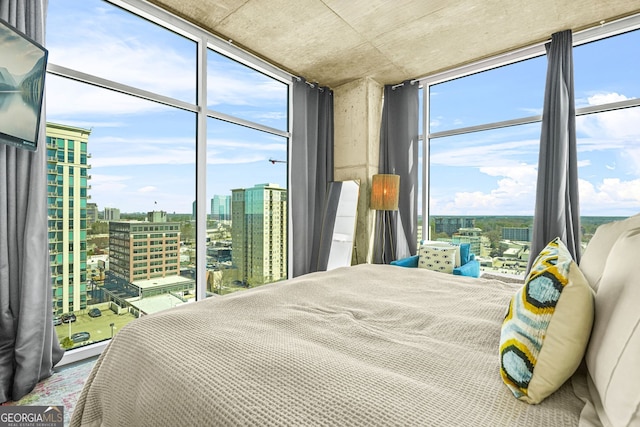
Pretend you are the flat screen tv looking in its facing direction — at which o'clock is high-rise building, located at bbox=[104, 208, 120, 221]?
The high-rise building is roughly at 9 o'clock from the flat screen tv.

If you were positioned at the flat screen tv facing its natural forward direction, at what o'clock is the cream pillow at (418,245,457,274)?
The cream pillow is roughly at 11 o'clock from the flat screen tv.

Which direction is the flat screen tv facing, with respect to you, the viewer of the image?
facing the viewer and to the right of the viewer

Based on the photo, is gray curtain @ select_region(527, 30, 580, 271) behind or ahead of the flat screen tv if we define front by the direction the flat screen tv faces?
ahead

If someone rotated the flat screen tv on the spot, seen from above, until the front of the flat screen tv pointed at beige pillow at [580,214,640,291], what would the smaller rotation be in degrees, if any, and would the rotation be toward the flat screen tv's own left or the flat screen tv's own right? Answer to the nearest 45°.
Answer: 0° — it already faces it

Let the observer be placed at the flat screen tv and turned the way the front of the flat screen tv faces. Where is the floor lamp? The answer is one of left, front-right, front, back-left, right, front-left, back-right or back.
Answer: front-left

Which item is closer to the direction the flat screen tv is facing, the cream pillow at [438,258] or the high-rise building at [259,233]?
the cream pillow

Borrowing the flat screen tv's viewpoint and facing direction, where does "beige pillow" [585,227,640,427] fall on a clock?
The beige pillow is roughly at 1 o'clock from the flat screen tv.

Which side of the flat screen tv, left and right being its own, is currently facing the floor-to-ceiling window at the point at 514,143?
front

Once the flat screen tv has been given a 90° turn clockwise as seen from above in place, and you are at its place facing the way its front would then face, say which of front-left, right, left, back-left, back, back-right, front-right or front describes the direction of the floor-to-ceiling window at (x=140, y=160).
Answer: back
